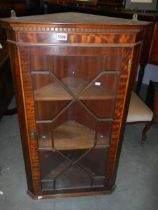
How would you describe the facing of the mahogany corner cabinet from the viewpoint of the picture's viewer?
facing the viewer
